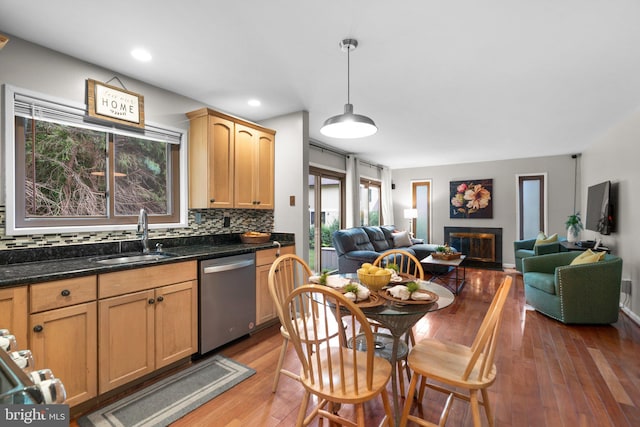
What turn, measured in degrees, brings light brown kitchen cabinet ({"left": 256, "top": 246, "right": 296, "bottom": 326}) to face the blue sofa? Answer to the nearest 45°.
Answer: approximately 90° to its left

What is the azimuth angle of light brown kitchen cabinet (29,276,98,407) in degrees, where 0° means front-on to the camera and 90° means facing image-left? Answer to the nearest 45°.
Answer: approximately 315°

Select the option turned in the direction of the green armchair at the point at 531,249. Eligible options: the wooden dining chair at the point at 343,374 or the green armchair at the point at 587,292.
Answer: the wooden dining chair

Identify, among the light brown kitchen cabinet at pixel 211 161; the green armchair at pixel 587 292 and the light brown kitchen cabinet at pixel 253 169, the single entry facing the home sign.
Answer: the green armchair

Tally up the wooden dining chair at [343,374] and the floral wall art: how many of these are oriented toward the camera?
1

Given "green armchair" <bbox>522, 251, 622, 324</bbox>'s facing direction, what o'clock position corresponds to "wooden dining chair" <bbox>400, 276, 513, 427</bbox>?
The wooden dining chair is roughly at 11 o'clock from the green armchair.

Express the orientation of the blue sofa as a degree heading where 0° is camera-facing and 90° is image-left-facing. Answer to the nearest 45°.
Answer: approximately 315°

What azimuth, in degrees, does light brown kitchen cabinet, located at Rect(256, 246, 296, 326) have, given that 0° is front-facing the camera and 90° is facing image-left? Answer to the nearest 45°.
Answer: approximately 315°

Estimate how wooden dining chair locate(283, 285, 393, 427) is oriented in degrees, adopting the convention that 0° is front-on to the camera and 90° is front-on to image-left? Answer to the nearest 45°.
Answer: approximately 225°
